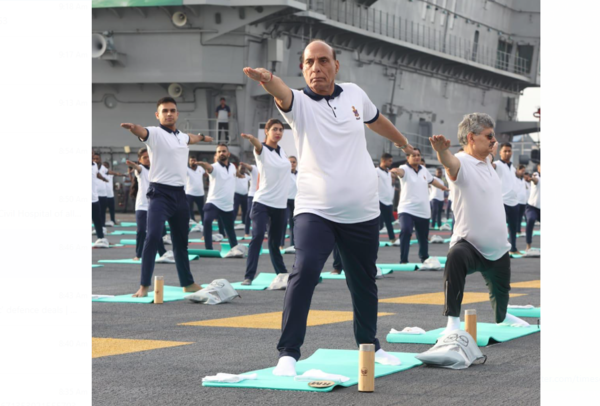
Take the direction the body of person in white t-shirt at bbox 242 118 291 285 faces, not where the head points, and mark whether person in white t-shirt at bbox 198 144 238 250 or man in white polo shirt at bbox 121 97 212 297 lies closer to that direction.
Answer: the man in white polo shirt

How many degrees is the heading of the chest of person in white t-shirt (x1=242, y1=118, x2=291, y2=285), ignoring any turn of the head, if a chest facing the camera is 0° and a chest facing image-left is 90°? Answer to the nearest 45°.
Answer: approximately 315°

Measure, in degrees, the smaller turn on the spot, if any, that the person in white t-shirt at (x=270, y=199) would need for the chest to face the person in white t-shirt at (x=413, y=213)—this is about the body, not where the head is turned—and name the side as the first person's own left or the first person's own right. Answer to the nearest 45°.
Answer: approximately 90° to the first person's own left

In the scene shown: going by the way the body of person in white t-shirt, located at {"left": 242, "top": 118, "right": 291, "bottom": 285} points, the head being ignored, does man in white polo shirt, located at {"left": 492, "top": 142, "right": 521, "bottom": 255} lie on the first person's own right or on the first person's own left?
on the first person's own left

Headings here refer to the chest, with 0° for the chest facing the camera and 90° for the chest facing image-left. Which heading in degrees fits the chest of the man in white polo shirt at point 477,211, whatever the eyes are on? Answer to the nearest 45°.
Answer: approximately 315°

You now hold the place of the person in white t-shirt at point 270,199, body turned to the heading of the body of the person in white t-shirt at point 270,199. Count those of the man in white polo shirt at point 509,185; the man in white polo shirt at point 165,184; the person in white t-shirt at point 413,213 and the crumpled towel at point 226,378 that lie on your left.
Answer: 2
